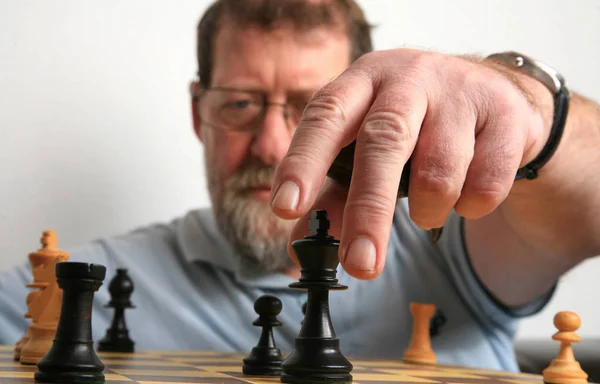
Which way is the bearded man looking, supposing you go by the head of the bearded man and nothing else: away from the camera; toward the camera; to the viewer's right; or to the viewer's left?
toward the camera

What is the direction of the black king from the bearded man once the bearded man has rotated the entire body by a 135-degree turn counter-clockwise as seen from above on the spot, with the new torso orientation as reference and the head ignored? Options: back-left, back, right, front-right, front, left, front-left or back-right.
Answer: back-right

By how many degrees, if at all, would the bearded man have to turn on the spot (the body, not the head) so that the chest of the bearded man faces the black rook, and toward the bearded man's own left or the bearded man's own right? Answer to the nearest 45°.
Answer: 0° — they already face it

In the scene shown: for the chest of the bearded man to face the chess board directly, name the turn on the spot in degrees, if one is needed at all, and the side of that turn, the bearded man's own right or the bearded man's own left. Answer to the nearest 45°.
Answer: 0° — they already face it

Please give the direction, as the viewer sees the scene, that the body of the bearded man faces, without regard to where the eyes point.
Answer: toward the camera

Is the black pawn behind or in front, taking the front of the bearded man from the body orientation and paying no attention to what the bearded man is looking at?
in front

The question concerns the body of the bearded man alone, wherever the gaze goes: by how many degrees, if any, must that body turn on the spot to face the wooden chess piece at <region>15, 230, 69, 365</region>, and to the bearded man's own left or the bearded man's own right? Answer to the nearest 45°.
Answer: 0° — they already face it

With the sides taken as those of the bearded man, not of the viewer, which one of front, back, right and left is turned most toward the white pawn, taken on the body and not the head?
front

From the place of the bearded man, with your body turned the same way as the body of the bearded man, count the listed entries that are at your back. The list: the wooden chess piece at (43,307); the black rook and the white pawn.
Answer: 0
